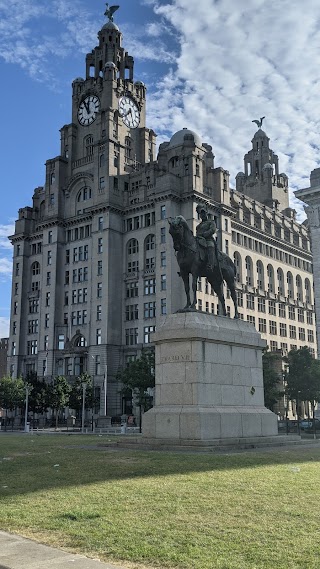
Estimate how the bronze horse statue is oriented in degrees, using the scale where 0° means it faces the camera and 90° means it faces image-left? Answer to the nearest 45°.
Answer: approximately 45°
